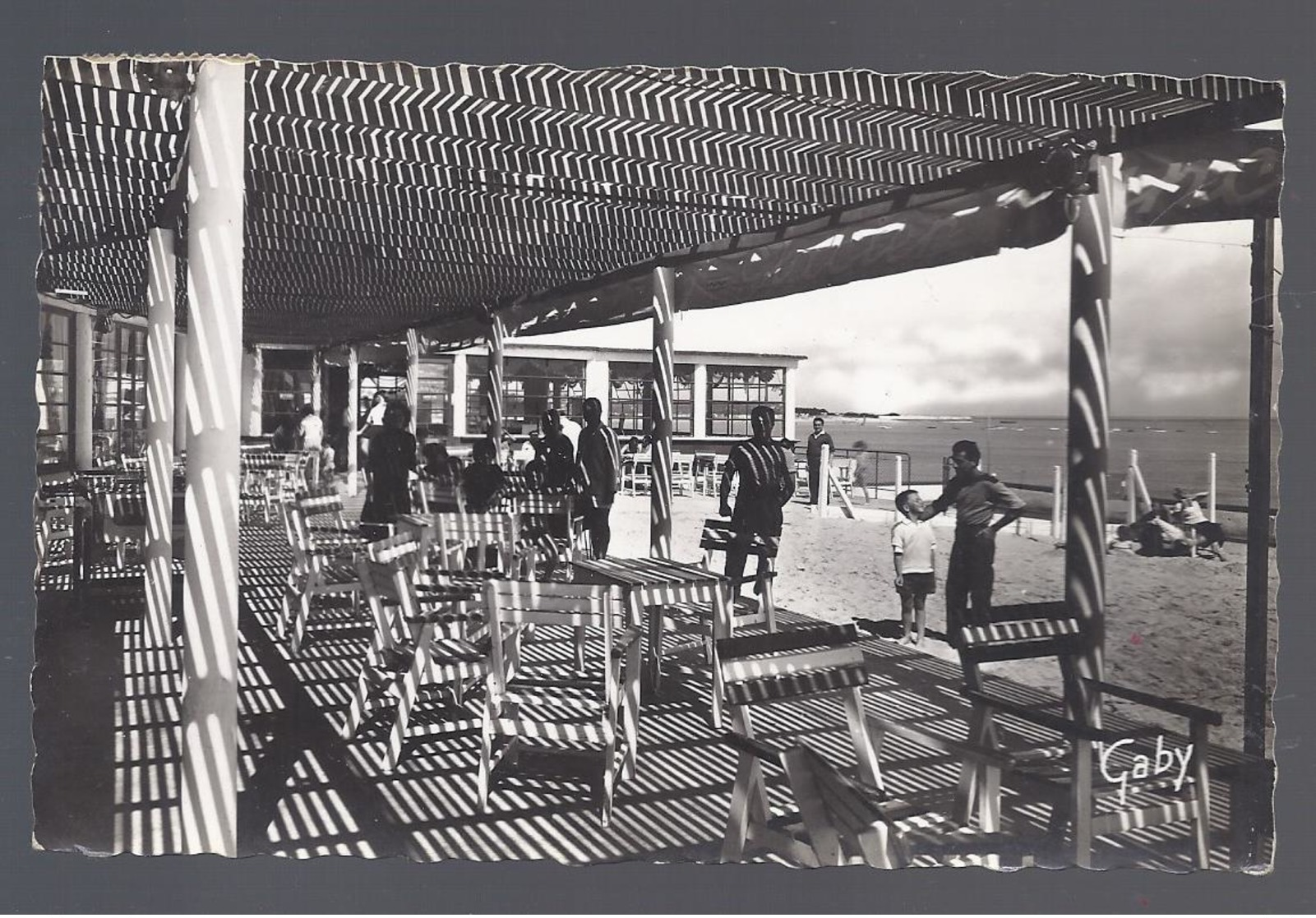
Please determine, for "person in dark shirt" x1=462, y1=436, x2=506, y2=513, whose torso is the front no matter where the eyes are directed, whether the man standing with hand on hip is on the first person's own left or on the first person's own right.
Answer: on the first person's own right

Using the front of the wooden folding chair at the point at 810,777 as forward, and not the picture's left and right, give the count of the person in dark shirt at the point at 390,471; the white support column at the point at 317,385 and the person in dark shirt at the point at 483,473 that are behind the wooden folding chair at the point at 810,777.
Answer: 3

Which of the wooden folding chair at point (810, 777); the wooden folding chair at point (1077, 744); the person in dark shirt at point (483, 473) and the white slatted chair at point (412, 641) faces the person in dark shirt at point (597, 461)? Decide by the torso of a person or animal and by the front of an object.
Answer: the white slatted chair

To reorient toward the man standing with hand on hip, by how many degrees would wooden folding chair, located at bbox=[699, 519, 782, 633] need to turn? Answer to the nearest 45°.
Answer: approximately 90° to its left

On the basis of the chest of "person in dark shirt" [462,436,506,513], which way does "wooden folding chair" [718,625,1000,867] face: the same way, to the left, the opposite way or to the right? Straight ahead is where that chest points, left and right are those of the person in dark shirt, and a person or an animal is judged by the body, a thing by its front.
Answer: the opposite way

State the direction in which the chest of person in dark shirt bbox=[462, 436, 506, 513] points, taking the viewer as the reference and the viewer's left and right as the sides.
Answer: facing away from the viewer

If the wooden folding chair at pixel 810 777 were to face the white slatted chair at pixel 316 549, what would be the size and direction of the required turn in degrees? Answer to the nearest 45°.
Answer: approximately 180°

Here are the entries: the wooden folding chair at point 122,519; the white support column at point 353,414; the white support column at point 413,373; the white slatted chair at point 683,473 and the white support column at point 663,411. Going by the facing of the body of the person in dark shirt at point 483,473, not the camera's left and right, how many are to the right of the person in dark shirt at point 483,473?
2

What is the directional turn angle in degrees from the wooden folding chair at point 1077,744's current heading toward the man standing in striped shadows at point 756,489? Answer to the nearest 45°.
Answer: approximately 180°

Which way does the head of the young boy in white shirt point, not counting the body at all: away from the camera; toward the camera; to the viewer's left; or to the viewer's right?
to the viewer's right

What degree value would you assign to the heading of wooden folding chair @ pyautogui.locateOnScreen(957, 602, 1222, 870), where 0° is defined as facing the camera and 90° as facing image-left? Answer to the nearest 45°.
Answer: approximately 315°

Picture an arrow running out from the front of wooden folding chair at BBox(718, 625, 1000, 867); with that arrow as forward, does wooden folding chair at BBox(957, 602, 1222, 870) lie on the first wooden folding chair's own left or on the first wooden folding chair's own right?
on the first wooden folding chair's own left

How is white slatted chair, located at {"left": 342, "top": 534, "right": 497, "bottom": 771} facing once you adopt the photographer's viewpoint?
facing away from the viewer and to the right of the viewer

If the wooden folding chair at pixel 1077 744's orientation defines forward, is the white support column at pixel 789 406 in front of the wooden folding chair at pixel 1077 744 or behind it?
behind
